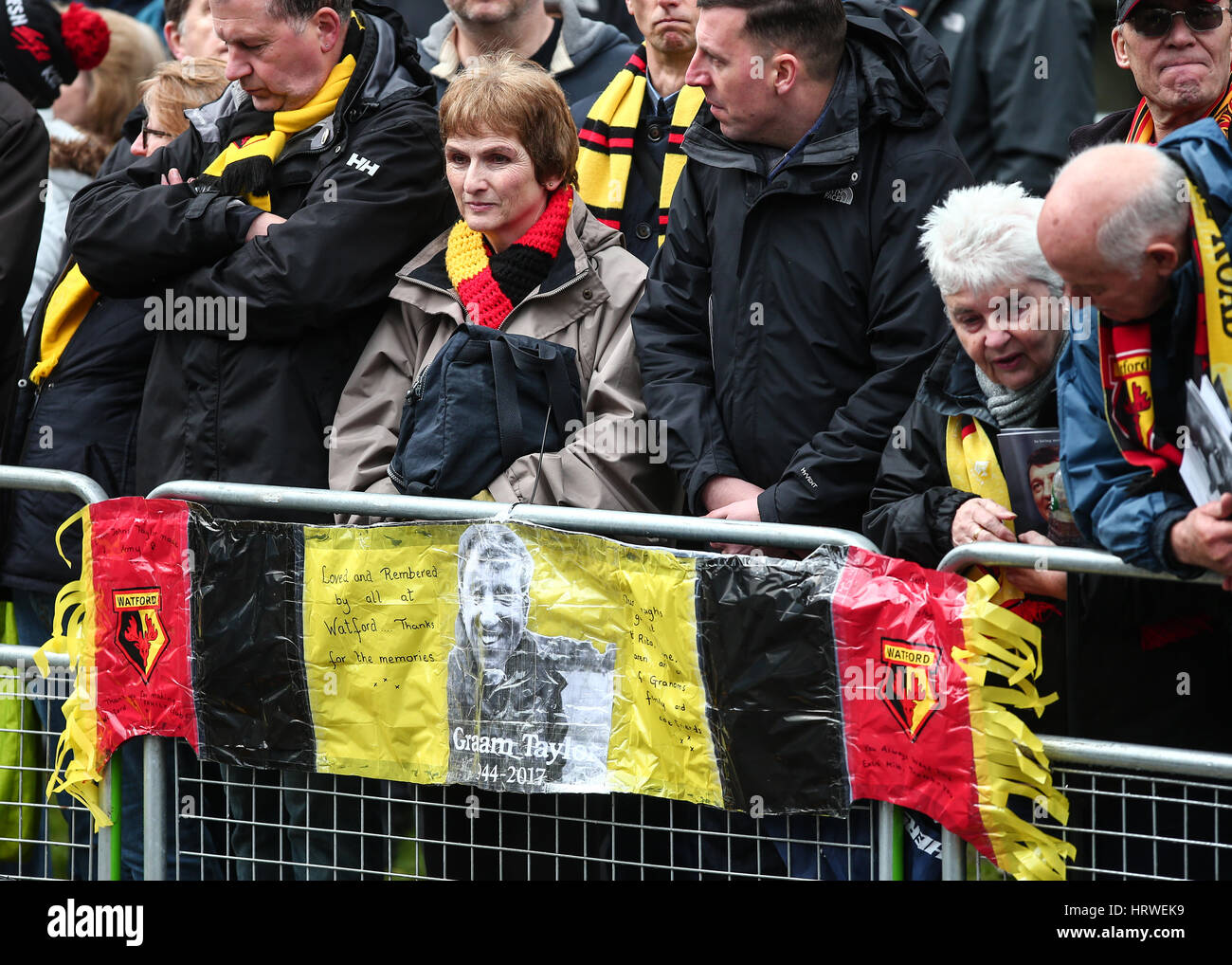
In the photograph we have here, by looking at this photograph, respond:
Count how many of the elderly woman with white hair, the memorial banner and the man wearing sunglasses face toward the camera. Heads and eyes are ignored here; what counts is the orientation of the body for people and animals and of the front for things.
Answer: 3

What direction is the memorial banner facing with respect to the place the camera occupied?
facing the viewer

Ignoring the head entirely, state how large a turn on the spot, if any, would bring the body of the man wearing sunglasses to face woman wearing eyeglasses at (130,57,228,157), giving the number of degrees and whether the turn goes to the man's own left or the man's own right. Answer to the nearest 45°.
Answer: approximately 90° to the man's own right

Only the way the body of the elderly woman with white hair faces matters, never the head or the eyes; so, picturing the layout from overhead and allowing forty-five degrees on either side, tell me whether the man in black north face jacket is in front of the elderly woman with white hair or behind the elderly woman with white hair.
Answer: behind

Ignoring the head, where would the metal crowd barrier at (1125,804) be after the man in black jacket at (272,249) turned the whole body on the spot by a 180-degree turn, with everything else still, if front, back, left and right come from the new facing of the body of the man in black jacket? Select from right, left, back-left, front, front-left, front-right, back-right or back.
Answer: right

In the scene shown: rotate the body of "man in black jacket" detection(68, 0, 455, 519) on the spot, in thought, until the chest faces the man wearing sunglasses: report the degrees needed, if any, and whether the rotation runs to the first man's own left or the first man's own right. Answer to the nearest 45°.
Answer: approximately 90° to the first man's own left

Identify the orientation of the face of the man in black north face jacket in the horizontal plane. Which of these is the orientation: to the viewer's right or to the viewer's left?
to the viewer's left

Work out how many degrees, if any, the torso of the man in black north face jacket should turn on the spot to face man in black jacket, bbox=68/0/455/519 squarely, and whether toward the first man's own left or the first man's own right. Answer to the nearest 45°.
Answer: approximately 45° to the first man's own right

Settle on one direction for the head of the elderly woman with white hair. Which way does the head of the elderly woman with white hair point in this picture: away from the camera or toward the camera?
toward the camera

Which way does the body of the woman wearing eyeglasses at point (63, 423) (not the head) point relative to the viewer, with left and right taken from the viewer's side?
facing the viewer and to the left of the viewer

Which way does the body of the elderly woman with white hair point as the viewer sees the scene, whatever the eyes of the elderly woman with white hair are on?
toward the camera

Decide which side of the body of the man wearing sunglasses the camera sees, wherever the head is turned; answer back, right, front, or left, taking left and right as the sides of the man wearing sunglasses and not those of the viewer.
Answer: front

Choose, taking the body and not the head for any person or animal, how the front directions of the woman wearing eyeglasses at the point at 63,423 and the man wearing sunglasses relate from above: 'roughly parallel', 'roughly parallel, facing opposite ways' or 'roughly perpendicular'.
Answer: roughly parallel

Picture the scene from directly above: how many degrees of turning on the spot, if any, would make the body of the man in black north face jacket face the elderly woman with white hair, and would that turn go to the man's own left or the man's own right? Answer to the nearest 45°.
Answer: approximately 90° to the man's own left
